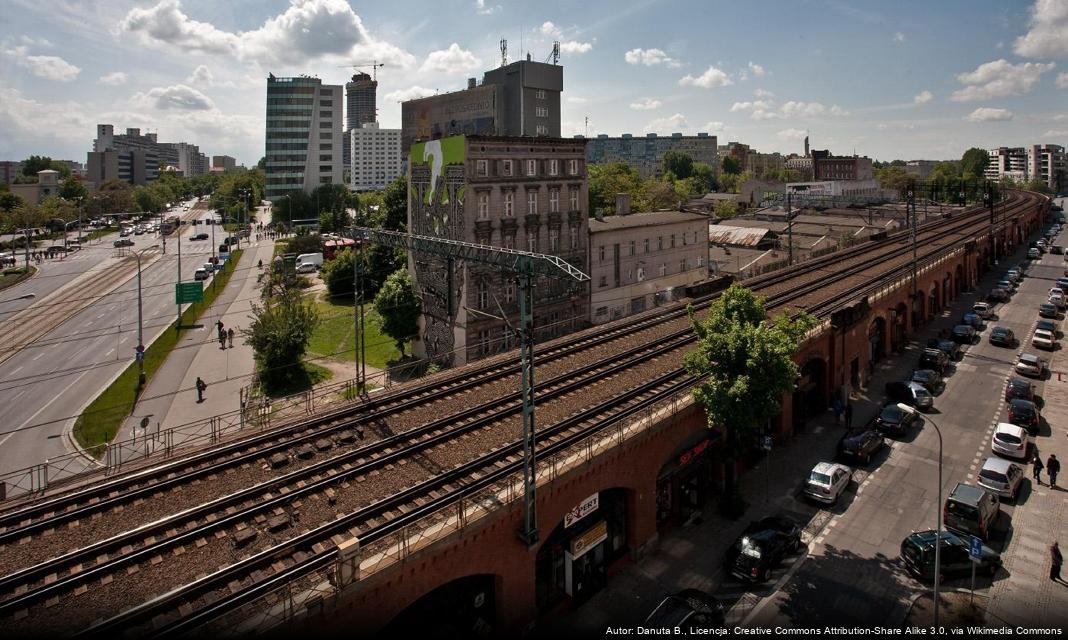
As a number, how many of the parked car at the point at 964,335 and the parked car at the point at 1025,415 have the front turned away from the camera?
1

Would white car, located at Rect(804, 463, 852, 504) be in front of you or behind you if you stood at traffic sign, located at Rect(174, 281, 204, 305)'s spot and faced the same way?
in front

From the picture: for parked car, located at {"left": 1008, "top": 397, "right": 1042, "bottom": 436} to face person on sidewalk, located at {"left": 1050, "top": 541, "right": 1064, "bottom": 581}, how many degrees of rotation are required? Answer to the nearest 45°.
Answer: approximately 180°

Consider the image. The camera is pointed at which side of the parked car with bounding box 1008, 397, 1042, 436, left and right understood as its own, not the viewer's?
back

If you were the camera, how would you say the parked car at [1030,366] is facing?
facing away from the viewer and to the right of the viewer

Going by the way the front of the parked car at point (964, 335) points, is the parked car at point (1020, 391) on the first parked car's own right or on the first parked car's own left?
on the first parked car's own left

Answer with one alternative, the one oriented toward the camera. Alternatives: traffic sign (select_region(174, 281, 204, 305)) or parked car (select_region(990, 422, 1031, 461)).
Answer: the traffic sign

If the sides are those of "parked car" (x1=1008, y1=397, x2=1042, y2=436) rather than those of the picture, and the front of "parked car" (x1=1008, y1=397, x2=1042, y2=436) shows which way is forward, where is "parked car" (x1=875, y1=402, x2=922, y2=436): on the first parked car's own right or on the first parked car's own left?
on the first parked car's own left

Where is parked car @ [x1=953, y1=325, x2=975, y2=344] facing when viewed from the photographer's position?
facing the viewer and to the left of the viewer

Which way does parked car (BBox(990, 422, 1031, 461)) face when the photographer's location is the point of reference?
facing away from the viewer

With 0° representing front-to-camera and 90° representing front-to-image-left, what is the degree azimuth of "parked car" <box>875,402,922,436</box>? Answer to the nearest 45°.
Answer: approximately 45°

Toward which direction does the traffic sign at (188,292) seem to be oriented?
toward the camera

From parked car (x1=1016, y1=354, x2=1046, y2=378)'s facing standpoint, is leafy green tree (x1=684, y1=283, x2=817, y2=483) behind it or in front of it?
behind

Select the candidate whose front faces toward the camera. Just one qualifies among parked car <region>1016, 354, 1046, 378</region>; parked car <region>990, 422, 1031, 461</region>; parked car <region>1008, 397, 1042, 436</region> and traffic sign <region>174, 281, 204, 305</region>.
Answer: the traffic sign

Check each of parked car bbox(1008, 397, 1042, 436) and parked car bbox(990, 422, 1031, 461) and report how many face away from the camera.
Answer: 2
